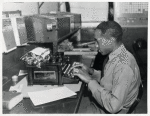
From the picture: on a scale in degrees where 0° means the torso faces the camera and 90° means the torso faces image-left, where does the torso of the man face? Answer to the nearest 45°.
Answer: approximately 90°

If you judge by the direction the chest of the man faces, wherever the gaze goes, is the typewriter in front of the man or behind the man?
in front

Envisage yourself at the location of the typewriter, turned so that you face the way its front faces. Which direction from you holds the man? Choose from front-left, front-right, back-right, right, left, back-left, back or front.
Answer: front-right

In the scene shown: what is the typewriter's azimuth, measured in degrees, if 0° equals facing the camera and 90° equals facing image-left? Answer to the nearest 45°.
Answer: approximately 270°

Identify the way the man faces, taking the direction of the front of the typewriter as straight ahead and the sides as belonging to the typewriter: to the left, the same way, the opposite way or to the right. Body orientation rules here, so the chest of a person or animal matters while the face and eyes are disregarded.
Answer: the opposite way

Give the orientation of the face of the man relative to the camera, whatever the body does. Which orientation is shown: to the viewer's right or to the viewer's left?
to the viewer's left

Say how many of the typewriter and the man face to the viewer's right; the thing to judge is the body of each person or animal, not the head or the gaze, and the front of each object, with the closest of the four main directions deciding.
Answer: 1

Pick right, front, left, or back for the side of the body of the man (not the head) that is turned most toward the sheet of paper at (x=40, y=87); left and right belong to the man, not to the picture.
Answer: front
